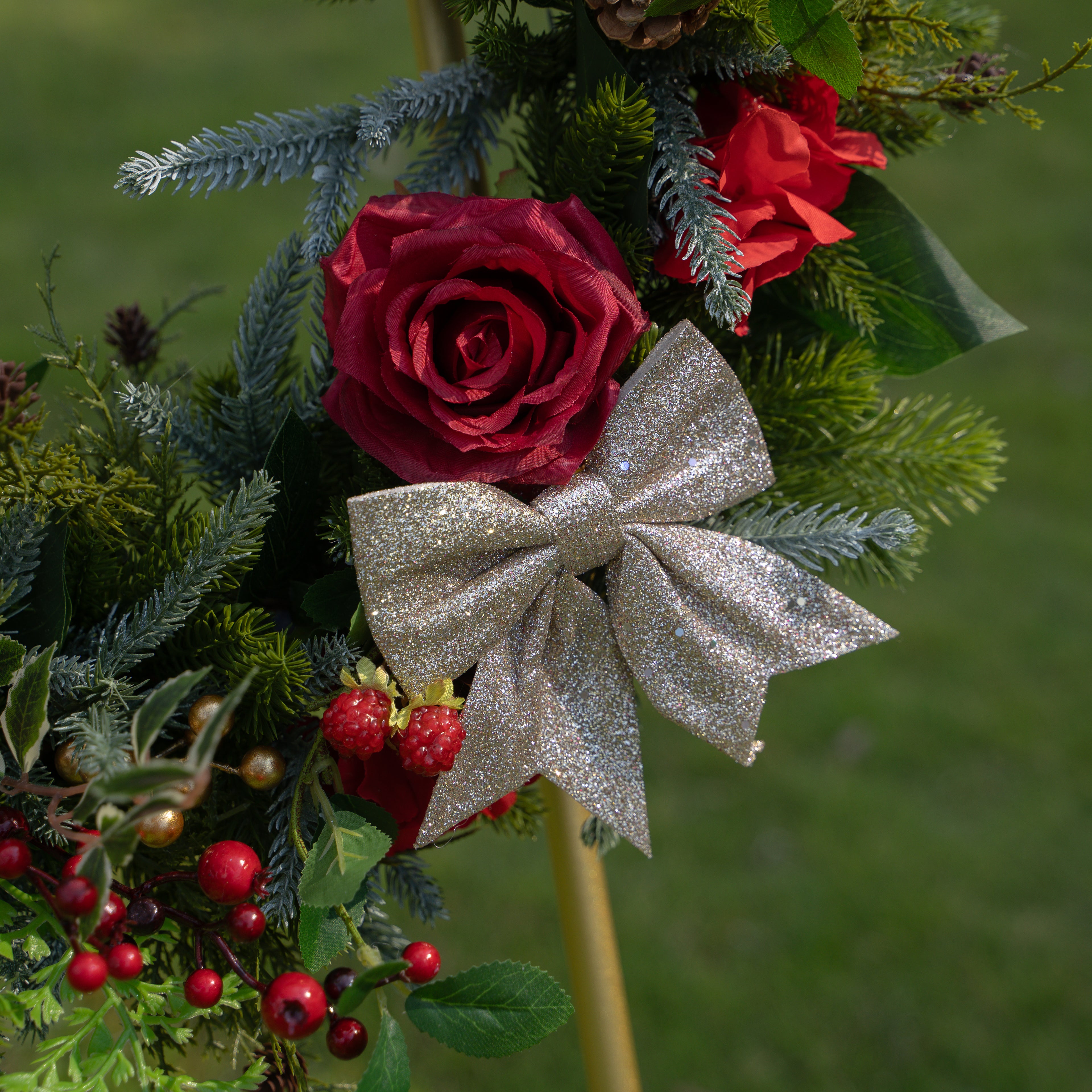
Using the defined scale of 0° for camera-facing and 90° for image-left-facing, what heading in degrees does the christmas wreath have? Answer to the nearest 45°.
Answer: approximately 0°
